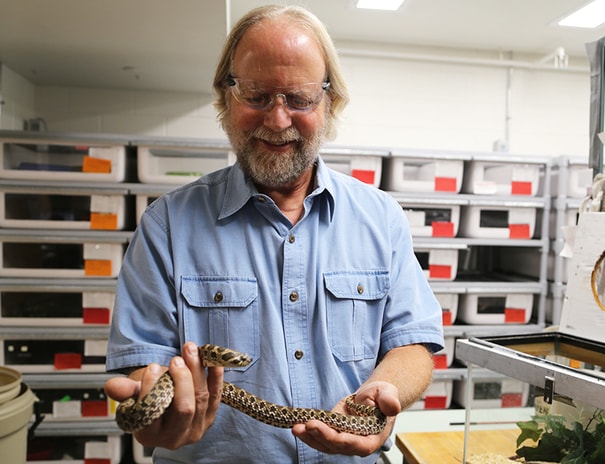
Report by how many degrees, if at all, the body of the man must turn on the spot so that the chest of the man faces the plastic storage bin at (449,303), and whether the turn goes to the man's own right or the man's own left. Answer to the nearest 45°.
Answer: approximately 135° to the man's own left

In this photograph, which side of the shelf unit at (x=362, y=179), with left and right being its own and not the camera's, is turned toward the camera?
front

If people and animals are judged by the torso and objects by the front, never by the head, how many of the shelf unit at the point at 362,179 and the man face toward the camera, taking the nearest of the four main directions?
2

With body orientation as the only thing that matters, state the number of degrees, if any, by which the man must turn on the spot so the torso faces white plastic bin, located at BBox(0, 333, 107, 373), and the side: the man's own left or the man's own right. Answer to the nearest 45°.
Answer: approximately 135° to the man's own right

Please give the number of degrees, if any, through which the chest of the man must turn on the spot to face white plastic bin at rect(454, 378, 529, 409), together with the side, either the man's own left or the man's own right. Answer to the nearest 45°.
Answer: approximately 90° to the man's own left

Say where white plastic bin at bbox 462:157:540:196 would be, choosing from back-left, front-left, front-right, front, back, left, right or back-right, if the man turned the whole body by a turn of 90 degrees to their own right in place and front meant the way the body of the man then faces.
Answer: back-right

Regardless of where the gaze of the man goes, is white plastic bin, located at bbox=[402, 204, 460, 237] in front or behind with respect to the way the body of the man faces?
behind

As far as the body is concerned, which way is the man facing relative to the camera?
toward the camera

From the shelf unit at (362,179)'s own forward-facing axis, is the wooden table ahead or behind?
ahead

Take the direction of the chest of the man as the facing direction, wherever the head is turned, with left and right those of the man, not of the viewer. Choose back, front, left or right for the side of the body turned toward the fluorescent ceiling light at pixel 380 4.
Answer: back

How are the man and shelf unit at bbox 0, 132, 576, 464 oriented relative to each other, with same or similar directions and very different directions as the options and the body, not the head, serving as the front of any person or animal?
same or similar directions
